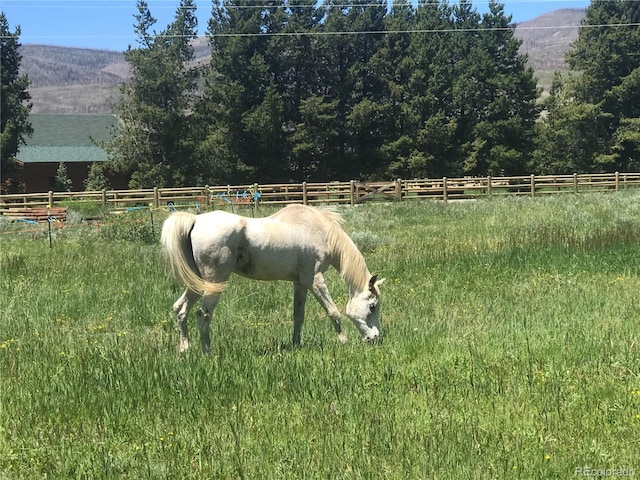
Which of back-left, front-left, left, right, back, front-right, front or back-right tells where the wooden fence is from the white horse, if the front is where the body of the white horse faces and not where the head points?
left

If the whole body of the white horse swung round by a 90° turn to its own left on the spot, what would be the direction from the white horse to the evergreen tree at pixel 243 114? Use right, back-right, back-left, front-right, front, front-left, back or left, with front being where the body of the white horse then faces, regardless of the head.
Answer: front

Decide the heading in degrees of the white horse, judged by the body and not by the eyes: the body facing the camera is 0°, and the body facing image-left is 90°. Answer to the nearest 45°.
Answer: approximately 270°

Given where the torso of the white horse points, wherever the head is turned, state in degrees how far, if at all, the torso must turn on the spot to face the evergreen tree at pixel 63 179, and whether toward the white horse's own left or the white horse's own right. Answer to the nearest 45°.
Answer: approximately 90° to the white horse's own left

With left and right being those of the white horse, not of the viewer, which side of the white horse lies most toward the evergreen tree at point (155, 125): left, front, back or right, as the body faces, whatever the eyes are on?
left
